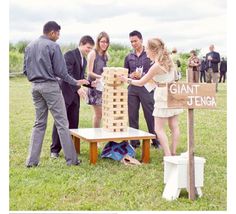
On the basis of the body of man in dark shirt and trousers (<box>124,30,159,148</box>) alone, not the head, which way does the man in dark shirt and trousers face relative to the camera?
toward the camera

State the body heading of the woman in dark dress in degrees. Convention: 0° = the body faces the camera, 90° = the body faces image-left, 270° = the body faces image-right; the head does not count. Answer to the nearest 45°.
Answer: approximately 315°

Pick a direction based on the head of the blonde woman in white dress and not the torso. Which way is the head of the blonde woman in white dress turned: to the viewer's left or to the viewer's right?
to the viewer's left

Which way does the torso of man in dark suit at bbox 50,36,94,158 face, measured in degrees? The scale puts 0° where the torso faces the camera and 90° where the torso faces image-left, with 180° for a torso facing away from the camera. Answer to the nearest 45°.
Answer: approximately 315°

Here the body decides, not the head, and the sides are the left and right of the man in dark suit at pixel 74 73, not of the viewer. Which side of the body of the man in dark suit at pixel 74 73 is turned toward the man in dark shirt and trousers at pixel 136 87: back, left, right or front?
left

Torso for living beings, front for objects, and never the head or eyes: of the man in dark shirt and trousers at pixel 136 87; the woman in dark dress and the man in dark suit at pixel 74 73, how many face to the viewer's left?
0

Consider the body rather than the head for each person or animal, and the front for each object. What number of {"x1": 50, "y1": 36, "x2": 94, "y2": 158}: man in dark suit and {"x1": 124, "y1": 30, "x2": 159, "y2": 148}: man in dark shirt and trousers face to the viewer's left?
0
